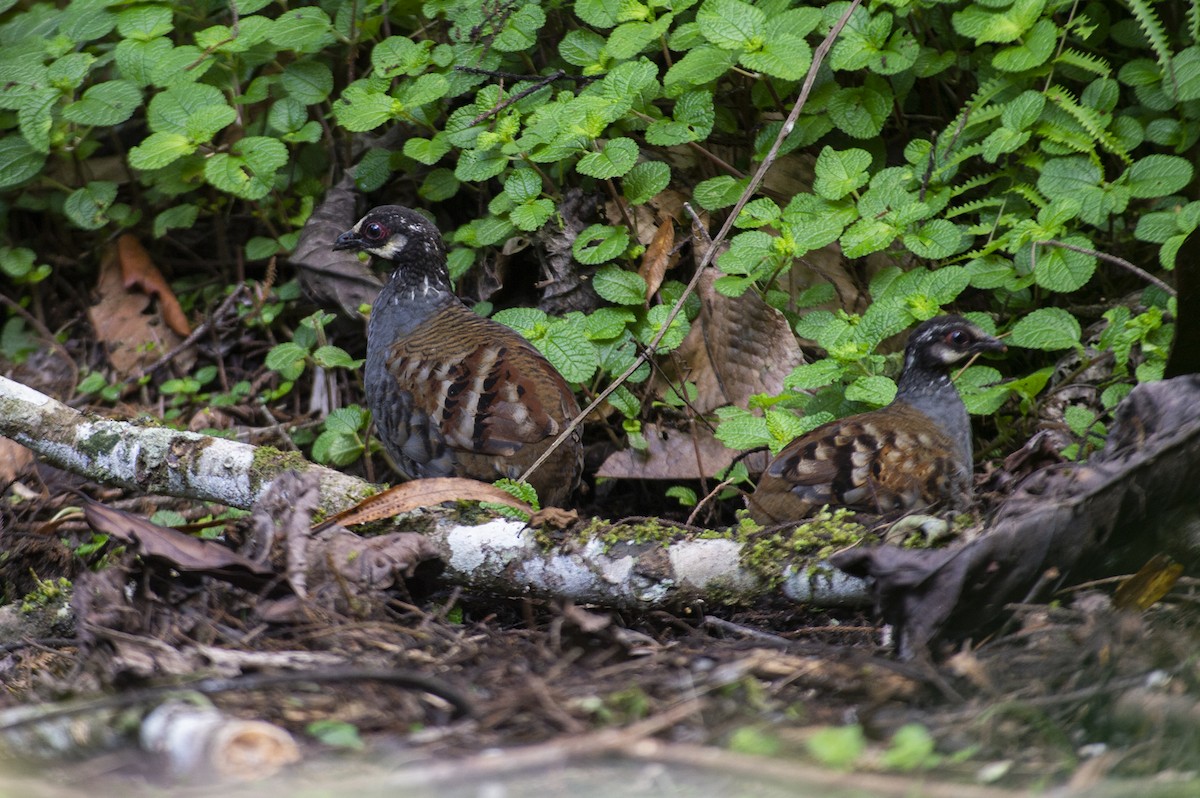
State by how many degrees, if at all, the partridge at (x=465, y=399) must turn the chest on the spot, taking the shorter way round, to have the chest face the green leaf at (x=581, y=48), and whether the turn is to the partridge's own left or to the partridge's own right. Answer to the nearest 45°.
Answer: approximately 90° to the partridge's own right

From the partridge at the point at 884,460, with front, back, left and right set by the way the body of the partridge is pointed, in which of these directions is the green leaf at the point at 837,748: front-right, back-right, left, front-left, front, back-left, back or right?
right

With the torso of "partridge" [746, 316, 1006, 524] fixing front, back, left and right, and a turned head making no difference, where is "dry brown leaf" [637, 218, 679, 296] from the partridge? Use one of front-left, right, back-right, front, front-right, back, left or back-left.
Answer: back-left

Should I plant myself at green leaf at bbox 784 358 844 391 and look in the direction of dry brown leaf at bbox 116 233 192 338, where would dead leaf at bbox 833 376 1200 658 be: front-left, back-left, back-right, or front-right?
back-left

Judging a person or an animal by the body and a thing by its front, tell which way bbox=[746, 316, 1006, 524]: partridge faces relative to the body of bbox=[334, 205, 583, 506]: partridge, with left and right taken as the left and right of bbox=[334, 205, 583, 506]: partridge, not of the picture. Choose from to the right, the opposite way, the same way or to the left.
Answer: the opposite way

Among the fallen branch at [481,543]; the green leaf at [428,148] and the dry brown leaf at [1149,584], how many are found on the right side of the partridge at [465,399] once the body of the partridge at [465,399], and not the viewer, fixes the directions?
1

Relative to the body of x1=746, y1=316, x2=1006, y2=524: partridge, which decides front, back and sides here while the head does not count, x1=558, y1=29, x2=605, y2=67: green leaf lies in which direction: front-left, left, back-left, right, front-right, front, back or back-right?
back-left

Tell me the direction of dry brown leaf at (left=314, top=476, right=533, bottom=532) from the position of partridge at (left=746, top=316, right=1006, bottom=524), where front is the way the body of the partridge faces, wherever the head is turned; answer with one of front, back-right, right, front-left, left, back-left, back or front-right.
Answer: back-right

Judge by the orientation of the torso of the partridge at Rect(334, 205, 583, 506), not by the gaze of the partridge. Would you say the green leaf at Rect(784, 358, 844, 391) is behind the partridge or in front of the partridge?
behind

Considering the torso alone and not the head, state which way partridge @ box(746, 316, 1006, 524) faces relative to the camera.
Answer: to the viewer's right

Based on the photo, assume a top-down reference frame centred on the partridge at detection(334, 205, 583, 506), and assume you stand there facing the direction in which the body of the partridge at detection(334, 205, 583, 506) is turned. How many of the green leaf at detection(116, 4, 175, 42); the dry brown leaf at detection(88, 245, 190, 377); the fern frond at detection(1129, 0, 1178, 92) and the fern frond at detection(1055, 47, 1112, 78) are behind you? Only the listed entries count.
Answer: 2

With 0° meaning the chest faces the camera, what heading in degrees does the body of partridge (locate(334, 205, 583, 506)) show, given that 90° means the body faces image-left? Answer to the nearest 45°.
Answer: approximately 90°

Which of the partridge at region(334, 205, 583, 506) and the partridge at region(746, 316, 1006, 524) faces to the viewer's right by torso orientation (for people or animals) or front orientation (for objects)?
the partridge at region(746, 316, 1006, 524)
